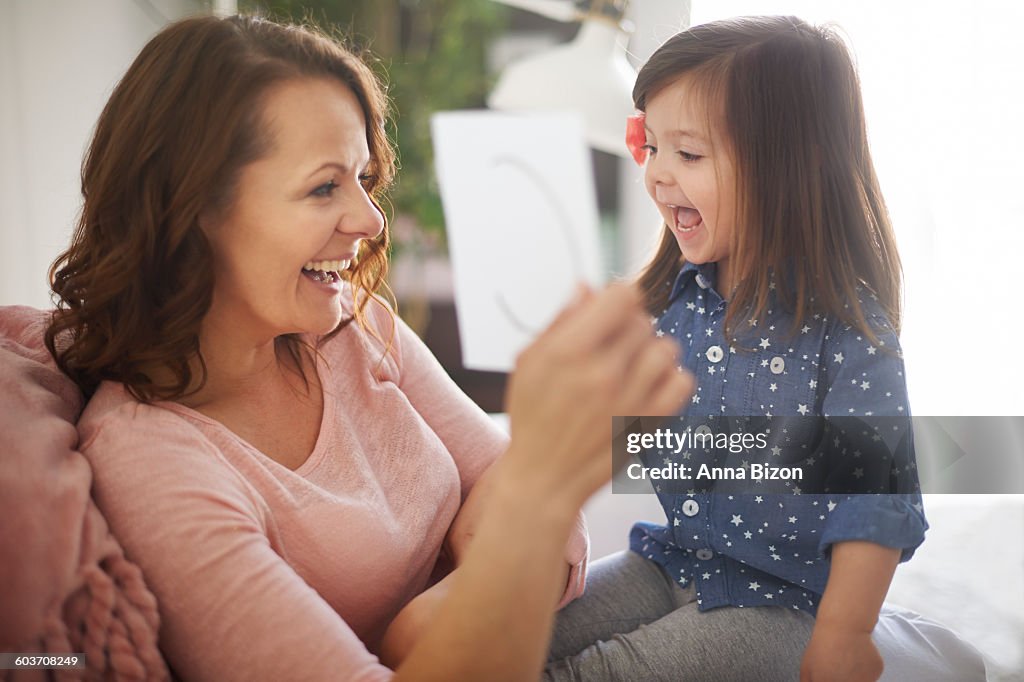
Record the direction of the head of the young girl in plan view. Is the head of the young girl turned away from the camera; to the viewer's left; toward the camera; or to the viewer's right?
to the viewer's left

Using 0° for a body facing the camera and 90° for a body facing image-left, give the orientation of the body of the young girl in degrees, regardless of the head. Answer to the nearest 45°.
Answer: approximately 45°

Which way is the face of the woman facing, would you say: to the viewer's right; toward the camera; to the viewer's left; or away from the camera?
to the viewer's right

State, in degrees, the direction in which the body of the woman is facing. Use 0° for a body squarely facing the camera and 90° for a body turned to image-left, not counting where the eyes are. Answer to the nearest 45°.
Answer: approximately 315°
